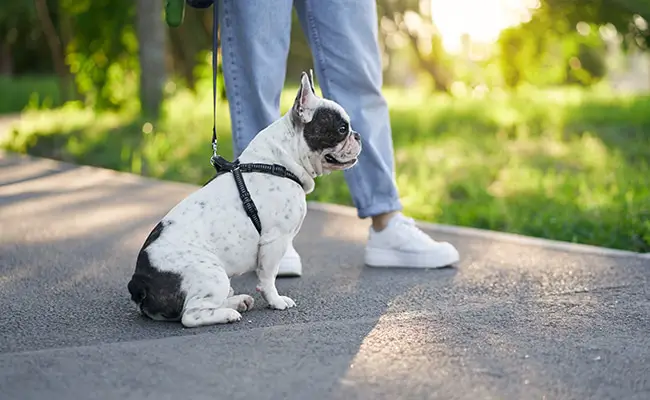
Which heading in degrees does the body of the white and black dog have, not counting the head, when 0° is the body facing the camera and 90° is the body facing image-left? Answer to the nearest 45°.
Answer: approximately 270°

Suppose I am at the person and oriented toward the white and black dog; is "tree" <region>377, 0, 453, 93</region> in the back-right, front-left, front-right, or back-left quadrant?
back-right
